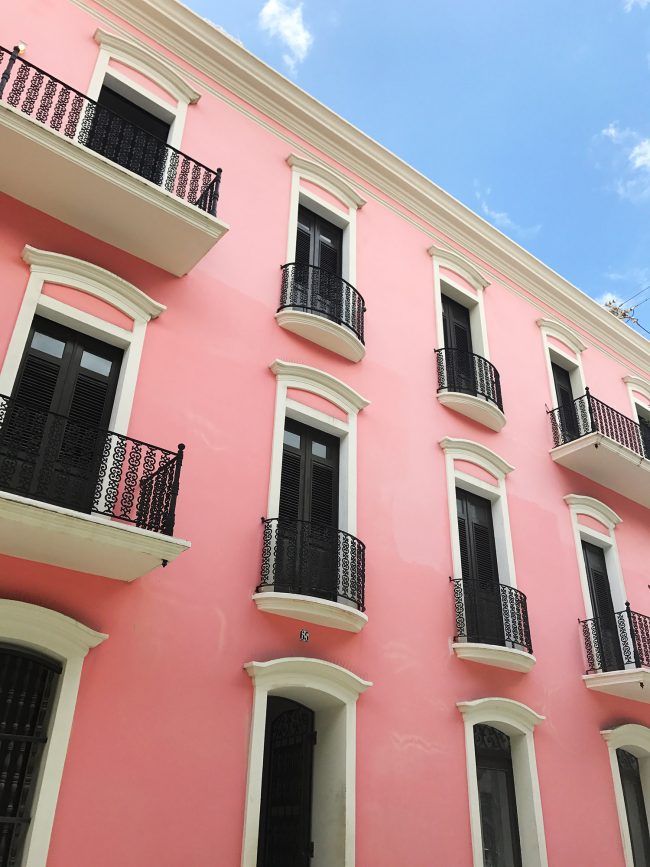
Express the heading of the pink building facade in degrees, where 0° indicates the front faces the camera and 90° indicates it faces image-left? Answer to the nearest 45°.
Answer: approximately 315°
